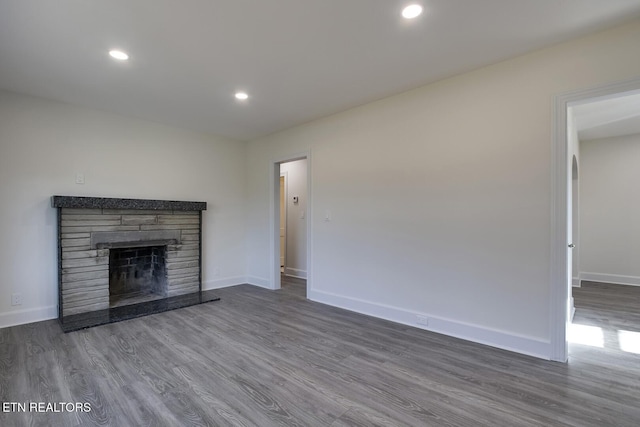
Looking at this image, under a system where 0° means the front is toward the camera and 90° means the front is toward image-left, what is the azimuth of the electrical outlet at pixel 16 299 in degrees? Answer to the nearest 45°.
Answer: approximately 0°

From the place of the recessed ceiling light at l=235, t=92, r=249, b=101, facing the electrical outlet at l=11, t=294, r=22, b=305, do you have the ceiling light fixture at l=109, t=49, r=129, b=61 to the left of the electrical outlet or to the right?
left

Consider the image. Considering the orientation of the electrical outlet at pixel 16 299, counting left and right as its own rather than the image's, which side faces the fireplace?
left

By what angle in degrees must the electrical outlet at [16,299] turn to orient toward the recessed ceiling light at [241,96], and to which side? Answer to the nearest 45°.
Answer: approximately 45° to its left

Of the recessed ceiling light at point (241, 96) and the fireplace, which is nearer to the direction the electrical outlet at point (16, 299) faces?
the recessed ceiling light

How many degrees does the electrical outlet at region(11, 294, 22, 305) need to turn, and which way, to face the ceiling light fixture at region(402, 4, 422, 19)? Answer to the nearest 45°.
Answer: approximately 45° to its left

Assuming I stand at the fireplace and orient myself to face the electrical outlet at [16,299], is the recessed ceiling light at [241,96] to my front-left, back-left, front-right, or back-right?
back-left
